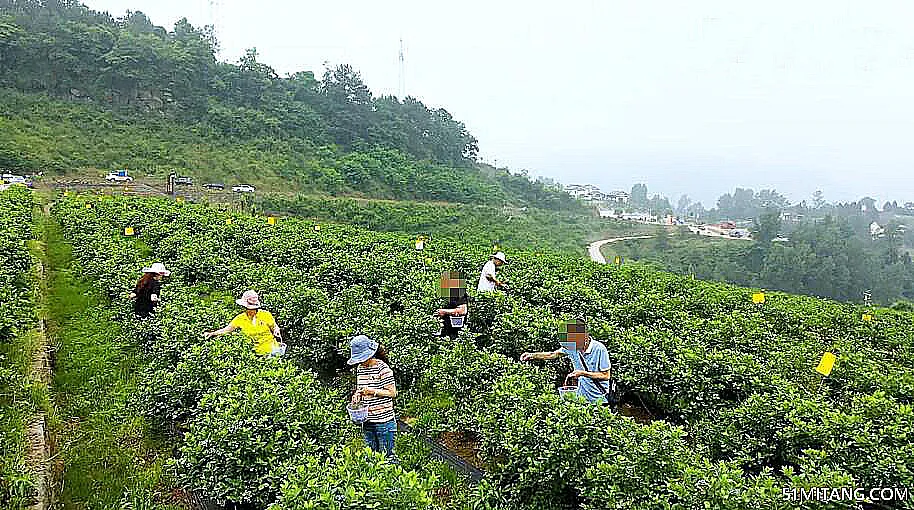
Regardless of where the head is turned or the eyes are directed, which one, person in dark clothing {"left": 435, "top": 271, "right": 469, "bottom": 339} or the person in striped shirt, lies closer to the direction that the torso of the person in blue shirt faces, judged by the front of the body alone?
the person in striped shirt

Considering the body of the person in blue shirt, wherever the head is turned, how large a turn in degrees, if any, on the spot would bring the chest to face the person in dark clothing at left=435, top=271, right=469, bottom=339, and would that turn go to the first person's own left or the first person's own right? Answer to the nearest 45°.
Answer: approximately 90° to the first person's own right

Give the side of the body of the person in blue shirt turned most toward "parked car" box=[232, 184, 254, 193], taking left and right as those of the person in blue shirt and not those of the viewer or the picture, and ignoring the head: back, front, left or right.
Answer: right

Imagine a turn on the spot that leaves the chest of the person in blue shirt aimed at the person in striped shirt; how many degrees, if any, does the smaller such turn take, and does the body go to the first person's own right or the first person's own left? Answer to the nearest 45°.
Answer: approximately 45° to the first person's own right

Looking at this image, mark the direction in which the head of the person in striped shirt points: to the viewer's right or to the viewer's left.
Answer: to the viewer's left

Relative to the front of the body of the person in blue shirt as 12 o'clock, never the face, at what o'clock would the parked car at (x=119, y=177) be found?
The parked car is roughly at 3 o'clock from the person in blue shirt.

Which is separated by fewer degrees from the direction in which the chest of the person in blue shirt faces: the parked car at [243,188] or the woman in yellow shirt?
the woman in yellow shirt

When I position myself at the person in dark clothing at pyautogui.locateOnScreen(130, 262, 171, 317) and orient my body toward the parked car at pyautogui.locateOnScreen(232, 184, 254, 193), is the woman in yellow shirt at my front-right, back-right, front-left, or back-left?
back-right

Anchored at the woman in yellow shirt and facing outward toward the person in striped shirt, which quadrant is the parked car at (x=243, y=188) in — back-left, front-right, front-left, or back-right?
back-left
